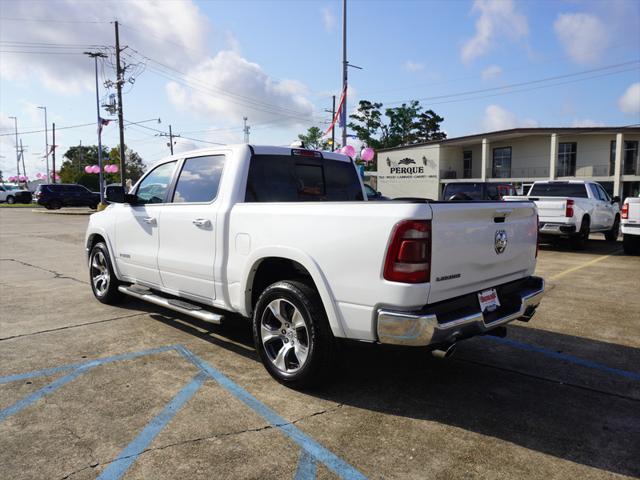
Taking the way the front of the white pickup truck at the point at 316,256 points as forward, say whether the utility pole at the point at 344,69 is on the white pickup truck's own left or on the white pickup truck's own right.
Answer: on the white pickup truck's own right

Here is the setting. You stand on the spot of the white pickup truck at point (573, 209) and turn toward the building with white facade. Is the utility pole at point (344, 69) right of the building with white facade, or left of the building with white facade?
left

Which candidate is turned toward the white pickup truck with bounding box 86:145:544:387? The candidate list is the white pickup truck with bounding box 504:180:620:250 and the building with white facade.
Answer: the building with white facade

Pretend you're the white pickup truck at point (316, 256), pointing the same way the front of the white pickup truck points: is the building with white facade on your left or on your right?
on your right

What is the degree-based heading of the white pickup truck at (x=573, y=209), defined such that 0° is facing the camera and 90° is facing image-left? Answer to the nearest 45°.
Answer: approximately 225°

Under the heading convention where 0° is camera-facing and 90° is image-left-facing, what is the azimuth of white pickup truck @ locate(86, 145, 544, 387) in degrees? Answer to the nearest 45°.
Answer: approximately 135°

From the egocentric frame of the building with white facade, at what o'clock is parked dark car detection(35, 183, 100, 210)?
The parked dark car is roughly at 2 o'clock from the building with white facade.

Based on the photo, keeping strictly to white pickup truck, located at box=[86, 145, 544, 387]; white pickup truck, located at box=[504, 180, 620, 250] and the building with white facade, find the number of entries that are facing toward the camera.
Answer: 1

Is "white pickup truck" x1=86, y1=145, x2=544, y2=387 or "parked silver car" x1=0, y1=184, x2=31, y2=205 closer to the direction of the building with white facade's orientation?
the white pickup truck
